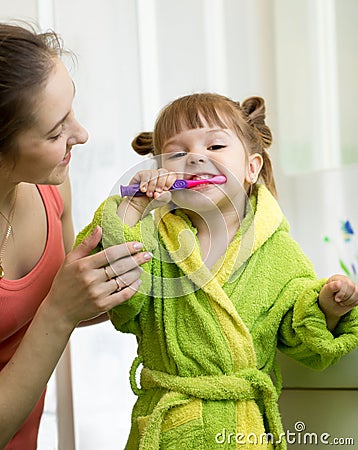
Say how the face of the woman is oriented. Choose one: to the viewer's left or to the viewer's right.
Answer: to the viewer's right

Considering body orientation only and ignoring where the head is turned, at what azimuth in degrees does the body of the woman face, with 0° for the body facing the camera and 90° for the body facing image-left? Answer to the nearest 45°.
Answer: approximately 315°
